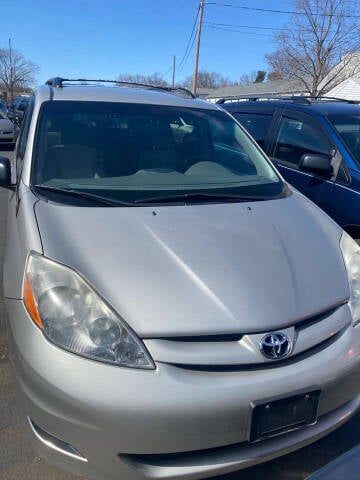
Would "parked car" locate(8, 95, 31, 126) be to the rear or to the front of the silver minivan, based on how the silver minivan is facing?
to the rear

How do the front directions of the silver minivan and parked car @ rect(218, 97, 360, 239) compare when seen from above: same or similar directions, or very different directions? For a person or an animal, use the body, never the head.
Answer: same or similar directions

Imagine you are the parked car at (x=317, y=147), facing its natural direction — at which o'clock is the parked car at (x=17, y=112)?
the parked car at (x=17, y=112) is roughly at 6 o'clock from the parked car at (x=317, y=147).

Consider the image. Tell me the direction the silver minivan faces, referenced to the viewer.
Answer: facing the viewer and to the right of the viewer

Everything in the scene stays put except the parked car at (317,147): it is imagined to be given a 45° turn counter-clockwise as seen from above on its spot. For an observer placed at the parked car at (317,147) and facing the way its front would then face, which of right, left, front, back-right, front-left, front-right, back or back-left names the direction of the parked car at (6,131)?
back-left

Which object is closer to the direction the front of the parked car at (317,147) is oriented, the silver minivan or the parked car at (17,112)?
the silver minivan

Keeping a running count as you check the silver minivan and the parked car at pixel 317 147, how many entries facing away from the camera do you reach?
0

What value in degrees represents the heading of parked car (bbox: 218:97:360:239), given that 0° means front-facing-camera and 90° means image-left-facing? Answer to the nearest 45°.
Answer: approximately 315°

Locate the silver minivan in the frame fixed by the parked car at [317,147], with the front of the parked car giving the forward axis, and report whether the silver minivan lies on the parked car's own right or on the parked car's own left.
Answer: on the parked car's own right
